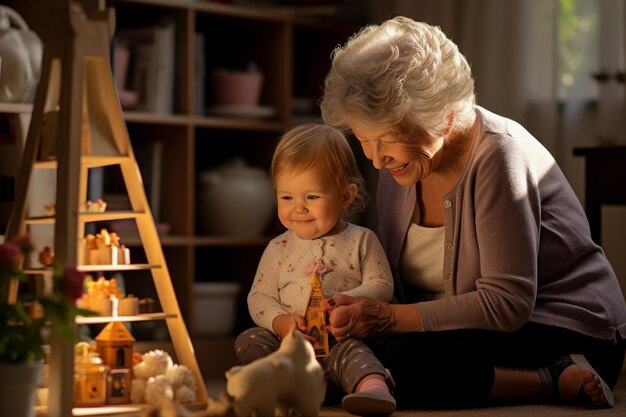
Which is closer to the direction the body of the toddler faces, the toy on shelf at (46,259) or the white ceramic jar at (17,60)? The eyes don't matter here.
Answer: the toy on shelf

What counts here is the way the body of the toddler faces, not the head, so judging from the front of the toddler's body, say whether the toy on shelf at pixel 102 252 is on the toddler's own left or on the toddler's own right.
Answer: on the toddler's own right

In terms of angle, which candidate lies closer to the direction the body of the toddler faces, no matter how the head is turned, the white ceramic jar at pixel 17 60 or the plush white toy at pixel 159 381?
the plush white toy

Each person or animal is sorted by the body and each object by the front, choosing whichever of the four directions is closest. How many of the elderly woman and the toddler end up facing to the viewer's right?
0

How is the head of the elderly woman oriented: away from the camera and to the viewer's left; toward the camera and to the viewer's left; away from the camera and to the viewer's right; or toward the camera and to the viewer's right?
toward the camera and to the viewer's left

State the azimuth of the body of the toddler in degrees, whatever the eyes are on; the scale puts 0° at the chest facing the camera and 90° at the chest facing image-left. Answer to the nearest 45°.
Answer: approximately 0°

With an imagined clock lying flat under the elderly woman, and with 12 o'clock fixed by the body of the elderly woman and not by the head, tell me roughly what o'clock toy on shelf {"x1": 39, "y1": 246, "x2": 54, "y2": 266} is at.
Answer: The toy on shelf is roughly at 1 o'clock from the elderly woman.

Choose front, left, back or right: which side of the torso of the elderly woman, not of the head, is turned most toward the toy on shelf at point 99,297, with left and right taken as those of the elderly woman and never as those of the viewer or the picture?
front

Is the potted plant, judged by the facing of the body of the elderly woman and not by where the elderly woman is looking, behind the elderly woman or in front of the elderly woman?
in front

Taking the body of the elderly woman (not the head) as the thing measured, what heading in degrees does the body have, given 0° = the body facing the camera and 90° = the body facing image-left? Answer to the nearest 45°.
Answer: approximately 45°
